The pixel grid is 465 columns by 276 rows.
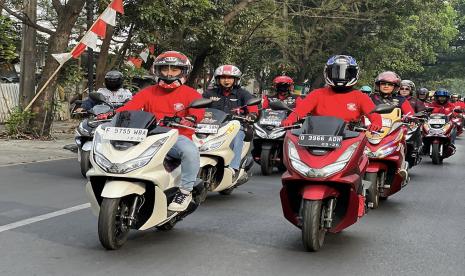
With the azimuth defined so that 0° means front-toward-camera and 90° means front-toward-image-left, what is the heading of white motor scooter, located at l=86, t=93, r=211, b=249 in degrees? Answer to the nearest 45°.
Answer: approximately 45°

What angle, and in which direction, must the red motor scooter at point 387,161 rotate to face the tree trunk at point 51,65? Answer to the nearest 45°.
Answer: approximately 90° to its right

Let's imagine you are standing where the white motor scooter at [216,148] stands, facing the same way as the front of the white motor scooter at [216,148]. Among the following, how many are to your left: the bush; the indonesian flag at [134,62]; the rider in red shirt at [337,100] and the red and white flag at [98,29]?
1

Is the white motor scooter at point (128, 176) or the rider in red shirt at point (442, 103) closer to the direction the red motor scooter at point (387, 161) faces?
the white motor scooter

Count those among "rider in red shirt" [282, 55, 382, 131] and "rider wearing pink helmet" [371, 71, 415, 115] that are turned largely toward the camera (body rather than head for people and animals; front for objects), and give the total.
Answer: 2

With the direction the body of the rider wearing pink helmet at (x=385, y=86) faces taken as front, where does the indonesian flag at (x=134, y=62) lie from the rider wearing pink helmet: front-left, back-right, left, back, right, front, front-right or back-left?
back-right

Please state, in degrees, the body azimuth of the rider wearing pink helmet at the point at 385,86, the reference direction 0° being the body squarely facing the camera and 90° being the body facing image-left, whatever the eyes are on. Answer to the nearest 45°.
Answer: approximately 0°

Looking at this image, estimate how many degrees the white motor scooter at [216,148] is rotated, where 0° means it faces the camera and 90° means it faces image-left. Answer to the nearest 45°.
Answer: approximately 45°

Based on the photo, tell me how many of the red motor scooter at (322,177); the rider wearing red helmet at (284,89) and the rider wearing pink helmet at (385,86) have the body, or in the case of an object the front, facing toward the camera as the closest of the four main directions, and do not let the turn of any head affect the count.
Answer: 3

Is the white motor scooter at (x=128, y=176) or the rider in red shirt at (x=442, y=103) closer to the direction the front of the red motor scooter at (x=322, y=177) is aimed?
the white motor scooter
